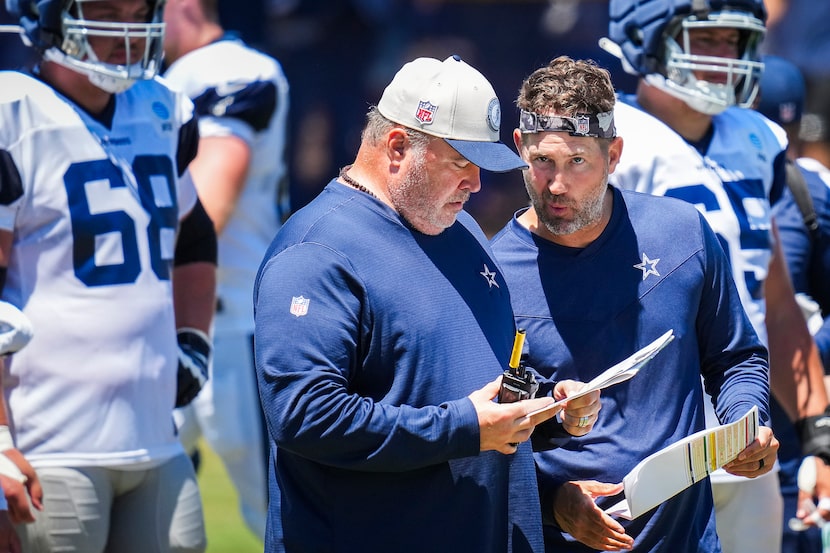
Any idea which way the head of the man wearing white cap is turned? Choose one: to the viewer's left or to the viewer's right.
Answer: to the viewer's right

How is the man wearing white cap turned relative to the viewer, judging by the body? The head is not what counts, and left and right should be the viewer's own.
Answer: facing the viewer and to the right of the viewer
